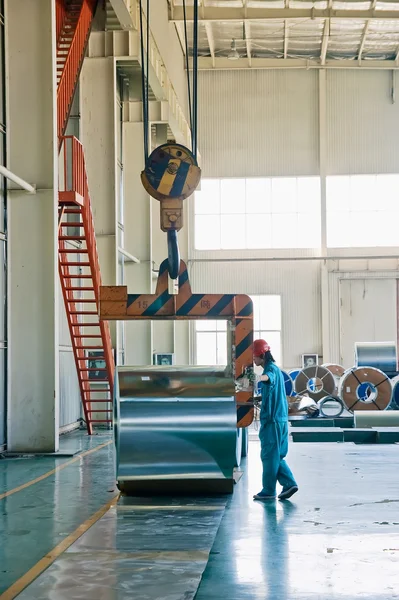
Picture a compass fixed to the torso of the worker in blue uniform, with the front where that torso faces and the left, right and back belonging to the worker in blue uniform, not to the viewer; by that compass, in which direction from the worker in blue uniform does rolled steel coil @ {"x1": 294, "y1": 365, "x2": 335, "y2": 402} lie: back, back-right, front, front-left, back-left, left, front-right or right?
right

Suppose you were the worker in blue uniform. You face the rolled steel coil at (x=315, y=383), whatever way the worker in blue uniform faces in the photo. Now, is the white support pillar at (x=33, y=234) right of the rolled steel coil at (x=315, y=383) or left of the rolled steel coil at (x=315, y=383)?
left

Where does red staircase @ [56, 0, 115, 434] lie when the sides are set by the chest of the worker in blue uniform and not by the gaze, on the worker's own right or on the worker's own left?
on the worker's own right

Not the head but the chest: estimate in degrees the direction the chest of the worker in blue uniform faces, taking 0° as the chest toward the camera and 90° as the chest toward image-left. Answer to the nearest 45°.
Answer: approximately 90°

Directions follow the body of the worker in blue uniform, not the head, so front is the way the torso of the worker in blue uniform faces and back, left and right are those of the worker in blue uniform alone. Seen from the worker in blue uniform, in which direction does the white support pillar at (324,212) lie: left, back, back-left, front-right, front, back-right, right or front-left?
right

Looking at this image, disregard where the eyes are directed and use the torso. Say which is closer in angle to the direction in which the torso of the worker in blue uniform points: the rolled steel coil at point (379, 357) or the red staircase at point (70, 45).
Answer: the red staircase

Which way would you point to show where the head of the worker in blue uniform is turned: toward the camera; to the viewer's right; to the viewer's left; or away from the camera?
to the viewer's left

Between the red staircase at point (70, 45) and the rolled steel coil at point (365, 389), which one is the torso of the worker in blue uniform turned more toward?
the red staircase

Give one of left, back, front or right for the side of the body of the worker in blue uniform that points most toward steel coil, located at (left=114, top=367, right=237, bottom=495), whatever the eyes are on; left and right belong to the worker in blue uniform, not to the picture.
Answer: front

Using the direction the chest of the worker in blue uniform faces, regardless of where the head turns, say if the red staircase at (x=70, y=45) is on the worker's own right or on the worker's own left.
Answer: on the worker's own right

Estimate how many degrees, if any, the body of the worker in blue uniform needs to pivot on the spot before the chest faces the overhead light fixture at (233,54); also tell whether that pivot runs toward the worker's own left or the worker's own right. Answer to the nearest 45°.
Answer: approximately 90° to the worker's own right

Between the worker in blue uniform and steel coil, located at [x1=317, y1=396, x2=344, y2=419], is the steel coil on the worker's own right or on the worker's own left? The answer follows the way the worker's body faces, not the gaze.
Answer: on the worker's own right

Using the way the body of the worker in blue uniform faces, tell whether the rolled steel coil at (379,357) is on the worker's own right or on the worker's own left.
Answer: on the worker's own right

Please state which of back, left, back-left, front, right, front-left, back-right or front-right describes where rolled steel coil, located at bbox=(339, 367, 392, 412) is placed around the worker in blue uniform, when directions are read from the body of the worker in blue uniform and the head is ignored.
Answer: right
